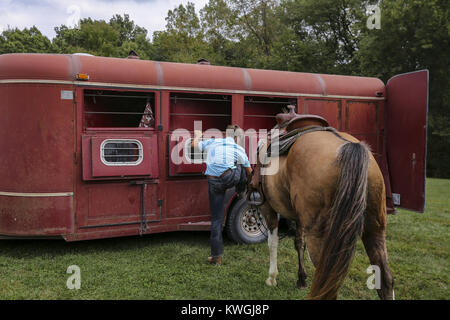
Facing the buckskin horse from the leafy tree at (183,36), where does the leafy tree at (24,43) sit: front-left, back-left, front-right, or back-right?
back-right

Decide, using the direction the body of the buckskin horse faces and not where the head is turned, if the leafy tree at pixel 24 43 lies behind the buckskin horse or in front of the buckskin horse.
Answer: in front

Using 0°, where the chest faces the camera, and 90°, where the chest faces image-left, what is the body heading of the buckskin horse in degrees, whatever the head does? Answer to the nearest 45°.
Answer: approximately 135°

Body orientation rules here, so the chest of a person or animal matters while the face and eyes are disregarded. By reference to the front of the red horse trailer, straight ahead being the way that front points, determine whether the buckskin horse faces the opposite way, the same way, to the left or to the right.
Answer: to the right

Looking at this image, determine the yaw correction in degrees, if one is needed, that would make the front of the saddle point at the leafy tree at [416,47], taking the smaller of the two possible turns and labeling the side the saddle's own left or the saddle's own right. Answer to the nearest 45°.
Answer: approximately 45° to the saddle's own right

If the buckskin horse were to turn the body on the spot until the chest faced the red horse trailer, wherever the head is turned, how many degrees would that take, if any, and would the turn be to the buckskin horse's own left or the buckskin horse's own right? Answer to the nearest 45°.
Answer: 0° — it already faces it

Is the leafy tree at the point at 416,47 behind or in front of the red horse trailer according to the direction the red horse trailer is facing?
behind

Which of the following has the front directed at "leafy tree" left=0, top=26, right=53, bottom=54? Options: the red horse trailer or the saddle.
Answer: the saddle

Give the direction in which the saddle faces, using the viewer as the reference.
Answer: facing away from the viewer and to the left of the viewer

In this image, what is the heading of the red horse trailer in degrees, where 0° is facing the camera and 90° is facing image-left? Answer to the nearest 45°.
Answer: approximately 45°

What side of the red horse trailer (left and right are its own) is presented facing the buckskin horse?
left

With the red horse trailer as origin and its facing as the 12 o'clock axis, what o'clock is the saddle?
The saddle is roughly at 9 o'clock from the red horse trailer.

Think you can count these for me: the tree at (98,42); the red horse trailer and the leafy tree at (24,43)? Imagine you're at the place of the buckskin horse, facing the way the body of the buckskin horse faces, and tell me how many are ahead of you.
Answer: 3

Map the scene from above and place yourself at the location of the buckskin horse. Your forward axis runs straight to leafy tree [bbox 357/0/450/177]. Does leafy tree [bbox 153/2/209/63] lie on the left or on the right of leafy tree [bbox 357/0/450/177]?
left
